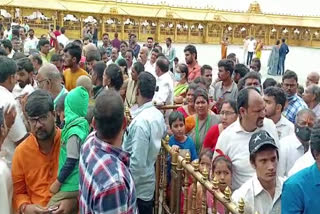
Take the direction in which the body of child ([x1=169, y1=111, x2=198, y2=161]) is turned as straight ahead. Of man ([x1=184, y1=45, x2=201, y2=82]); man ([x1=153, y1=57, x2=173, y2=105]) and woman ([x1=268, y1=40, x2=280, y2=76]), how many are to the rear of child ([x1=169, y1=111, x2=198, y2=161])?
3

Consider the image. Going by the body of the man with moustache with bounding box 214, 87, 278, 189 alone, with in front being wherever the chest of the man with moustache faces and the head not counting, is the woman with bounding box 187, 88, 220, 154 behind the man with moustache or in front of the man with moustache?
behind

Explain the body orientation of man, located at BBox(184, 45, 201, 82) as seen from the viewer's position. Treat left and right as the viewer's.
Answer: facing the viewer and to the left of the viewer

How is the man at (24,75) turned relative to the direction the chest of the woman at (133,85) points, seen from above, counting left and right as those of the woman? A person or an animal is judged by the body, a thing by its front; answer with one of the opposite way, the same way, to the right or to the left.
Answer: the same way

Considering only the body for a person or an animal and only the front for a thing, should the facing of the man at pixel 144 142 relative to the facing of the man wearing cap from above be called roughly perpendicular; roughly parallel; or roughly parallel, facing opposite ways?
roughly parallel, facing opposite ways

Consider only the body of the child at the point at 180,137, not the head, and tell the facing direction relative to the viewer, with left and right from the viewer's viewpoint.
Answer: facing the viewer

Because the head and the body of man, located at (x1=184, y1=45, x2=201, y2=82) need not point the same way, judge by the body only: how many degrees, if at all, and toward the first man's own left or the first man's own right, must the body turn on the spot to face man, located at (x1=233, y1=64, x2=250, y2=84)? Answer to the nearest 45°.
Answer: approximately 90° to the first man's own left

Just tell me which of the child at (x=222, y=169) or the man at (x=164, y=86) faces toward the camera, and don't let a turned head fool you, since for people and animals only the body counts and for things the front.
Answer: the child

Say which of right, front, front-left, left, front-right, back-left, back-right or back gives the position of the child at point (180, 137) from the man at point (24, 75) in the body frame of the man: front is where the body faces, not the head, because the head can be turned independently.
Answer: left

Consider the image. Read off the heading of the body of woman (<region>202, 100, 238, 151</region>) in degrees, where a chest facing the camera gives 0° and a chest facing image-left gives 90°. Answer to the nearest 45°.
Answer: approximately 45°

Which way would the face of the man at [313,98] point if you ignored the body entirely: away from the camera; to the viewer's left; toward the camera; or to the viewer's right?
to the viewer's left

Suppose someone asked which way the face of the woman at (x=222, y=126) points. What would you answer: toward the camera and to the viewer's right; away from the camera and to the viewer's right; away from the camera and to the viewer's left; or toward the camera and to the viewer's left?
toward the camera and to the viewer's left

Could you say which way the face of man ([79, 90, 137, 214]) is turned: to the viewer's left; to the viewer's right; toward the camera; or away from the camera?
away from the camera

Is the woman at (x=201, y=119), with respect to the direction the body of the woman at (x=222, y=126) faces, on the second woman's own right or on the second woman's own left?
on the second woman's own right
